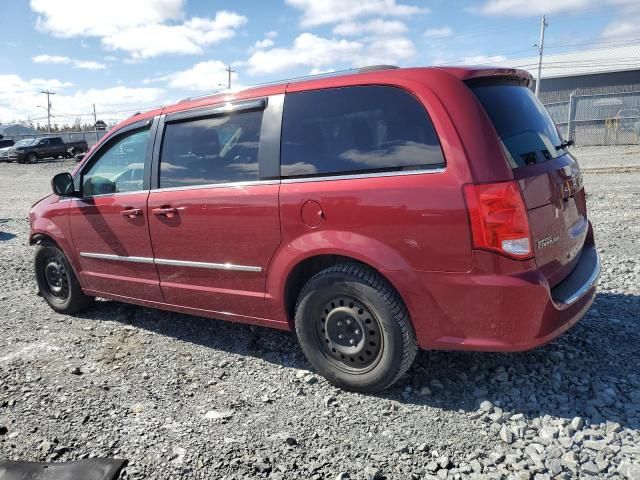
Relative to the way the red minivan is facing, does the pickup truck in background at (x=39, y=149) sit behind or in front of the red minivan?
in front

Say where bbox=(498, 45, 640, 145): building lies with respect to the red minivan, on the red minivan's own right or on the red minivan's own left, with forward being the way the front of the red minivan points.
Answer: on the red minivan's own right

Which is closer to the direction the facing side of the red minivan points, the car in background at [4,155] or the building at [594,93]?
the car in background

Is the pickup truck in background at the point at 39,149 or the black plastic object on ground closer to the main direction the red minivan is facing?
the pickup truck in background

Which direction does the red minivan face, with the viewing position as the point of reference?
facing away from the viewer and to the left of the viewer

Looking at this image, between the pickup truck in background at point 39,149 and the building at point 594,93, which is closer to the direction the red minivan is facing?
the pickup truck in background

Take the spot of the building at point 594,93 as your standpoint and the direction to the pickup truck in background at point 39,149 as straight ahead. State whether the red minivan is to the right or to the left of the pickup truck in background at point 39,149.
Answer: left
